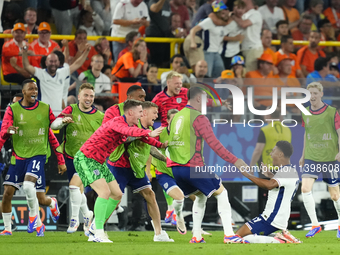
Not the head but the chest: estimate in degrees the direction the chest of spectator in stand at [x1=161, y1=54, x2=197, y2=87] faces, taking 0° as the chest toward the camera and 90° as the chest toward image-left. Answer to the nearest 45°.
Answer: approximately 0°

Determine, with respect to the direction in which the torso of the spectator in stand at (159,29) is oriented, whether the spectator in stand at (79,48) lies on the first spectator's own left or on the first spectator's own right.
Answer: on the first spectator's own right

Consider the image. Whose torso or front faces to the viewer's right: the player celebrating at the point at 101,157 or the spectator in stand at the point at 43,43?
the player celebrating

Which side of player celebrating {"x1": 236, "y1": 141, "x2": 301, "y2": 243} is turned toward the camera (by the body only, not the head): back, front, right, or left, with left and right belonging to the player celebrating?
left

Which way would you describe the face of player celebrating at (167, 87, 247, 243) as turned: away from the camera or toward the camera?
away from the camera

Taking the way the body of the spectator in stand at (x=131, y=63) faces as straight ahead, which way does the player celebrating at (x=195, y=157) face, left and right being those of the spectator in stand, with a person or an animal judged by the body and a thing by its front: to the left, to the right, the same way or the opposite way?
to the left

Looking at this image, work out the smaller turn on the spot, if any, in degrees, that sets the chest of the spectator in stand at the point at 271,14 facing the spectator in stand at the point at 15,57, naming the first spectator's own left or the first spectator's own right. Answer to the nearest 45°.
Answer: approximately 45° to the first spectator's own right

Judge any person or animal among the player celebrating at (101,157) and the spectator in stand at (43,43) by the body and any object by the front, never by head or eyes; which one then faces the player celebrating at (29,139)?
the spectator in stand

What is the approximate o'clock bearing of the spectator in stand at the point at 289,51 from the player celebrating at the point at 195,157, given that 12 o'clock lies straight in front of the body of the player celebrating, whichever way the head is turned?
The spectator in stand is roughly at 11 o'clock from the player celebrating.
